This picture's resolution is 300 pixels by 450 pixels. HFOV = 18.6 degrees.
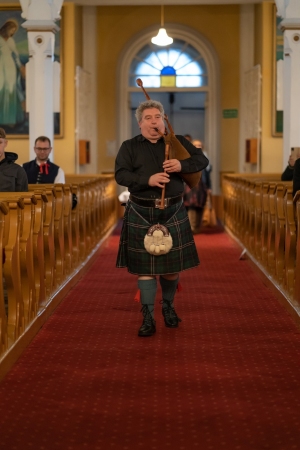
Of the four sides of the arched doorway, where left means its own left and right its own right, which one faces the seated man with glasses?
front

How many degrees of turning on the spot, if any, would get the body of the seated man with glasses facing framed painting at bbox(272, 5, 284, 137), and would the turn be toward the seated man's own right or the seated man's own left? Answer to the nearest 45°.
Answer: approximately 135° to the seated man's own left

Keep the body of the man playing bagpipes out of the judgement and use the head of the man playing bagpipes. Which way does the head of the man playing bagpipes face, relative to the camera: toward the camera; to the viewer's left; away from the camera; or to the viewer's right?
toward the camera

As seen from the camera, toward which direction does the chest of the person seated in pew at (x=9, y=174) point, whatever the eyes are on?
toward the camera

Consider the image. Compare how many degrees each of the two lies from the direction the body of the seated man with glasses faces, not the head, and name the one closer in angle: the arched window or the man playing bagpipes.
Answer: the man playing bagpipes

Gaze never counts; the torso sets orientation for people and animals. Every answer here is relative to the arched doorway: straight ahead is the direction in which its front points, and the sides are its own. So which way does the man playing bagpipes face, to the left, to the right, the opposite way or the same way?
the same way

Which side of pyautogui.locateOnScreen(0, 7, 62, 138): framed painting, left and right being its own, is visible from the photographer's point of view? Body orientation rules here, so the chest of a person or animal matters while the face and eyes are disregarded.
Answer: front

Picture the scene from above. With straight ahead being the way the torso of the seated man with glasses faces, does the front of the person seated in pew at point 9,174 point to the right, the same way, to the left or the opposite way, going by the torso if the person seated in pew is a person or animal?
the same way

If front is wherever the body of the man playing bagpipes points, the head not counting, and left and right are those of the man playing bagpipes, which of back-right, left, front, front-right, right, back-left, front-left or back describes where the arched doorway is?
back

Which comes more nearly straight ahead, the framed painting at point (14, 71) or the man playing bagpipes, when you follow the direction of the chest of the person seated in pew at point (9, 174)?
the man playing bagpipes

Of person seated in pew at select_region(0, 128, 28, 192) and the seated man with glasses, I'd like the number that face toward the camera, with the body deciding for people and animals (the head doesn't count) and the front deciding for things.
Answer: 2

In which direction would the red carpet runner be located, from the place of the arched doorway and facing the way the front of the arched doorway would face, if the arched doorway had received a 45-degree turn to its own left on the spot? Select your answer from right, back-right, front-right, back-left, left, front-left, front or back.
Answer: front-right

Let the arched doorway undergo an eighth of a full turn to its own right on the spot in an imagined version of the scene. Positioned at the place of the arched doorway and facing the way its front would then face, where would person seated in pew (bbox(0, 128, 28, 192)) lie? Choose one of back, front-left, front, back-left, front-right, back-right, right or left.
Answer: front-left

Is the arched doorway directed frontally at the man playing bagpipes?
yes

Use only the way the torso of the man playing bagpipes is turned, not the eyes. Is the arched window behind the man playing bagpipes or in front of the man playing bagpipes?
behind

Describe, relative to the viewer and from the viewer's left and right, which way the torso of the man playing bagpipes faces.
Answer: facing the viewer
